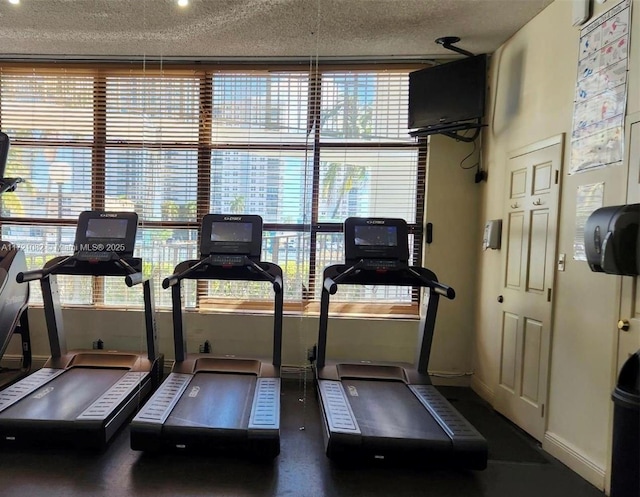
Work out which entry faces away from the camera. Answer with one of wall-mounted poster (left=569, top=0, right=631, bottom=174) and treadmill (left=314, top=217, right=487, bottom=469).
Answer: the treadmill

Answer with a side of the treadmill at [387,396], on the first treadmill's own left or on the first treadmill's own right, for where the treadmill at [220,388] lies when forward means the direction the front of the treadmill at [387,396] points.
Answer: on the first treadmill's own left

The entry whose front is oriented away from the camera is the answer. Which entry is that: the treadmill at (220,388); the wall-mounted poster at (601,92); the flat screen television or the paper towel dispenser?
the treadmill

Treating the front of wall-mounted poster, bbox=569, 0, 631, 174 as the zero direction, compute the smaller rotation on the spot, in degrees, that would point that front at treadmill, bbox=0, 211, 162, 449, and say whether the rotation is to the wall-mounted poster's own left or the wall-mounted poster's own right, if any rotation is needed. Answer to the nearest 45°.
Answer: approximately 45° to the wall-mounted poster's own right

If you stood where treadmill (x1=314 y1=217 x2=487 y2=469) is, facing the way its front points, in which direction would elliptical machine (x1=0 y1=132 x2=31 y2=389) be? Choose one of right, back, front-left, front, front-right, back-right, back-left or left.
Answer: left

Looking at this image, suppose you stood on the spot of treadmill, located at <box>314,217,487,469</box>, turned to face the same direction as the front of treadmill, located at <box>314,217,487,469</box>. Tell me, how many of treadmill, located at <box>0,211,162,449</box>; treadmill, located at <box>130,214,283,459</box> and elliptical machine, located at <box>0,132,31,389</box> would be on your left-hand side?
3

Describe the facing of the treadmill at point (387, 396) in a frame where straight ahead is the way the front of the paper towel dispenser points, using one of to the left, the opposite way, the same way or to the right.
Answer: to the right

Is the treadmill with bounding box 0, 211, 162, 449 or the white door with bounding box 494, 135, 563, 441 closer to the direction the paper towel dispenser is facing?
the treadmill

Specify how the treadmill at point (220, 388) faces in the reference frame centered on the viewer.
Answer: facing away from the viewer

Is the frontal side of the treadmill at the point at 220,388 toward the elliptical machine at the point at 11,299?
no

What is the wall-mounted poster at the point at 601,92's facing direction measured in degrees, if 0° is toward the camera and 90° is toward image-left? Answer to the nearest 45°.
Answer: approximately 45°

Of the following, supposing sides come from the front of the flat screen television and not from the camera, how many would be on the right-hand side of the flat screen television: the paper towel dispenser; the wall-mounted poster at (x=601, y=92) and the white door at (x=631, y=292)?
0

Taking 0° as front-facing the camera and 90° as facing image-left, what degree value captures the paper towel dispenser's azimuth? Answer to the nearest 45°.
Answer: approximately 45°
